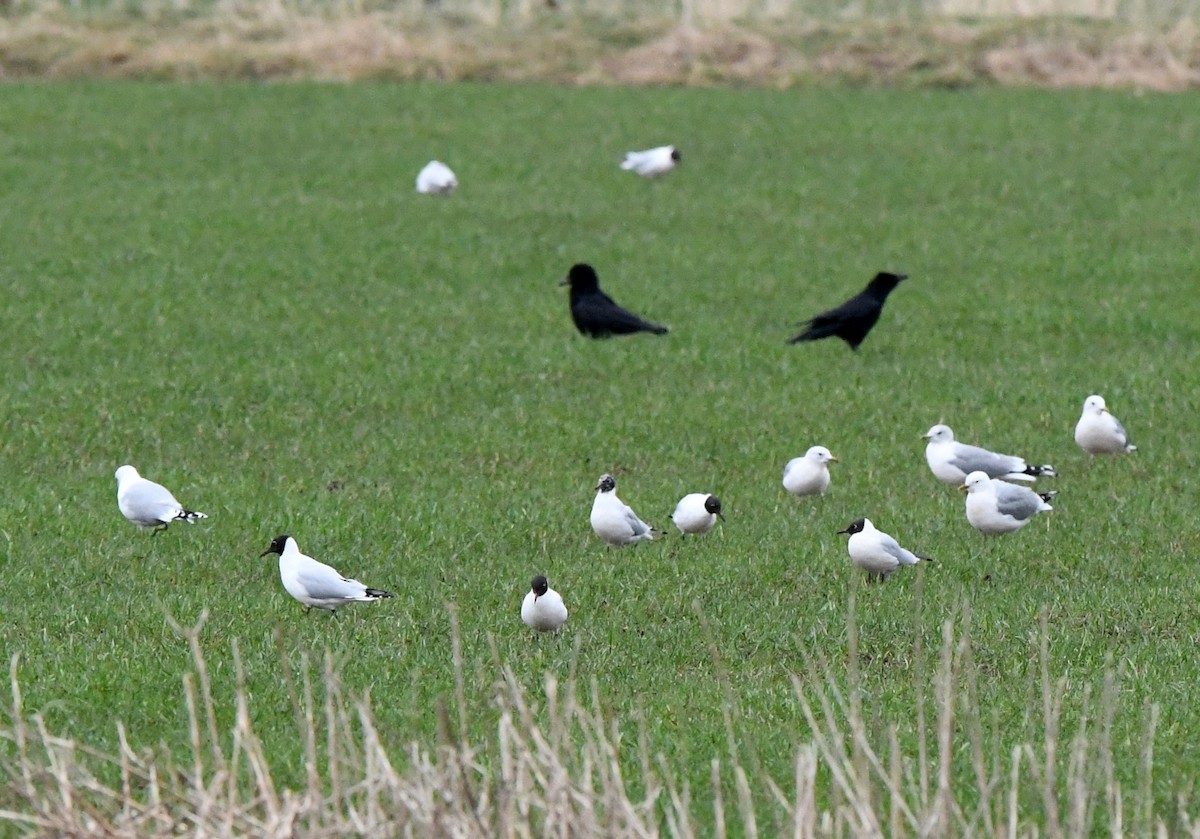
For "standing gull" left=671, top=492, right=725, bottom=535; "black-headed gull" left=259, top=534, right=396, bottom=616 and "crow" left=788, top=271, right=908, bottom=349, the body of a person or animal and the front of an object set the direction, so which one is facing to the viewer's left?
the black-headed gull

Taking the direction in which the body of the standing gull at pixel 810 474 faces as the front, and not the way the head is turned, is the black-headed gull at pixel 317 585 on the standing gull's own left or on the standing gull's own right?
on the standing gull's own right

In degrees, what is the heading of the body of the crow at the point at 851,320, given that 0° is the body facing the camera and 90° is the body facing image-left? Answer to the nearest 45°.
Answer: approximately 270°

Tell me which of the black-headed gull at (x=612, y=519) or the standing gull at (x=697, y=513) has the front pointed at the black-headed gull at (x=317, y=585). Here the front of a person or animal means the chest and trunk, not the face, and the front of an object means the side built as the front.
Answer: the black-headed gull at (x=612, y=519)

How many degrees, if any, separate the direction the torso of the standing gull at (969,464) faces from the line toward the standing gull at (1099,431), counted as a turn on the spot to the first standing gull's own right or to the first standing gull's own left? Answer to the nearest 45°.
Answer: approximately 135° to the first standing gull's own right

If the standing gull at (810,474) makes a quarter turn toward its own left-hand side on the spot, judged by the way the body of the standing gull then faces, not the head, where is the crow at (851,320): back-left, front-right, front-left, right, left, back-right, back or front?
front-left

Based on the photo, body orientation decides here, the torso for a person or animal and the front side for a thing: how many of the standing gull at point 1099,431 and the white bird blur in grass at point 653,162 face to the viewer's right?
1

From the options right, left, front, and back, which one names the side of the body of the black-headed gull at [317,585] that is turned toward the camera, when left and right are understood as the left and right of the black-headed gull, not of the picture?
left

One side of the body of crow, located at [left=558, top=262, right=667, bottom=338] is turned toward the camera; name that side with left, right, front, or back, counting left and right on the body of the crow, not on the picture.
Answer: left

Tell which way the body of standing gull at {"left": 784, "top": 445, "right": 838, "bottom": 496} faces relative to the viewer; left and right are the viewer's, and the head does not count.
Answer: facing the viewer and to the right of the viewer

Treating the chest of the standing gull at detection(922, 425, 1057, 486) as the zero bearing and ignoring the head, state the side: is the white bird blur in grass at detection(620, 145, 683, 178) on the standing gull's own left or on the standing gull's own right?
on the standing gull's own right

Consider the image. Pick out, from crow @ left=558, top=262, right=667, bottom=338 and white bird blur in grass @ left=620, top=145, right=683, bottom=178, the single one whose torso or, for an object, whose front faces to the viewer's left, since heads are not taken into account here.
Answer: the crow

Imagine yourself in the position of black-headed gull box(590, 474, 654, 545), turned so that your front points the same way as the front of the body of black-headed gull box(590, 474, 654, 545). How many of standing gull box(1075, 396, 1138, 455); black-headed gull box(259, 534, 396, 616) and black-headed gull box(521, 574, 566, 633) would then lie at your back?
1

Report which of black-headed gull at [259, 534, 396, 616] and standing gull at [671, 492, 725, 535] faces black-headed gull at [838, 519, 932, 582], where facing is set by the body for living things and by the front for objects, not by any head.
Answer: the standing gull

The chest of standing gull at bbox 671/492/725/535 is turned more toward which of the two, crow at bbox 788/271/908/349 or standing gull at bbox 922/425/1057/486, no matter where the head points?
the standing gull

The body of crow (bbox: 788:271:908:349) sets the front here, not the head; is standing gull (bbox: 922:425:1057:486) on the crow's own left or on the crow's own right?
on the crow's own right
